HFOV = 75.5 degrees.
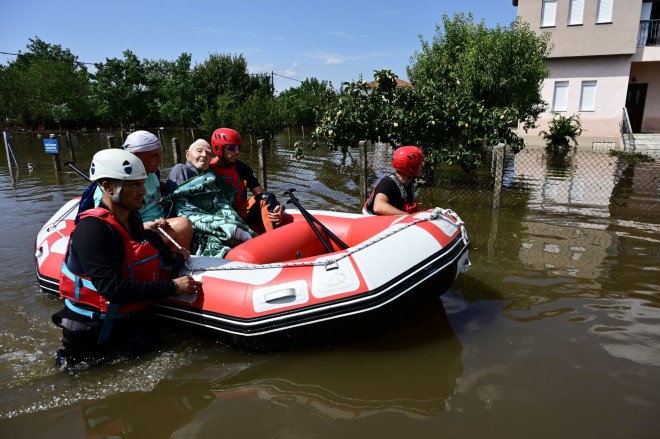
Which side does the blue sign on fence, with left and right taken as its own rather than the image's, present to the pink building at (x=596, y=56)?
left

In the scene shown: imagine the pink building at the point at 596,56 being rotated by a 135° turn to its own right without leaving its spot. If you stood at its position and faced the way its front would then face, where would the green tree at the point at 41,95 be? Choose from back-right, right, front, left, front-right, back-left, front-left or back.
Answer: front-left

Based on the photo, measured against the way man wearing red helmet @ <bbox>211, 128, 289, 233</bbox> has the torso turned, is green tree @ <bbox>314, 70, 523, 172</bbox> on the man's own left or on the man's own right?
on the man's own left
